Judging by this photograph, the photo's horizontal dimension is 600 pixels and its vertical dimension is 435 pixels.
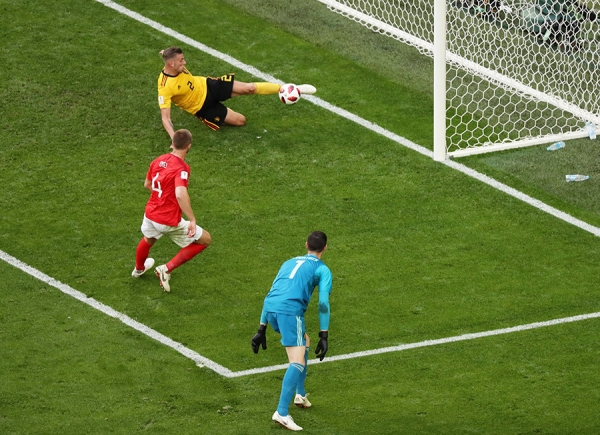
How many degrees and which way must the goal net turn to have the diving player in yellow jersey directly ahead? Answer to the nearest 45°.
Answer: approximately 45° to its right

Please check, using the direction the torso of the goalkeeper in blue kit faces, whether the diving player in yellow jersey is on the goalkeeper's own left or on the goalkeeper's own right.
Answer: on the goalkeeper's own left

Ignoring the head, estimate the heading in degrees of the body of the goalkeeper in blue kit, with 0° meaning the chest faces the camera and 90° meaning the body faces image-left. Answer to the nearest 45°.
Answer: approximately 225°

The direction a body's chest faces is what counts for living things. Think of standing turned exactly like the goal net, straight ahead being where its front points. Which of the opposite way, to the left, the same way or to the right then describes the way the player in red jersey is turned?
the opposite way

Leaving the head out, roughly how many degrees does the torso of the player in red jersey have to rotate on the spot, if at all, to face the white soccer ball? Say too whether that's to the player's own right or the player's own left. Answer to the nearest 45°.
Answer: approximately 45° to the player's own left

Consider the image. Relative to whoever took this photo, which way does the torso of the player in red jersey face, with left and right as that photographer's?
facing away from the viewer and to the right of the viewer

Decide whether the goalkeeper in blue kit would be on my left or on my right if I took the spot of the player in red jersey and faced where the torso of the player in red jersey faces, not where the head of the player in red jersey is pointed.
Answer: on my right

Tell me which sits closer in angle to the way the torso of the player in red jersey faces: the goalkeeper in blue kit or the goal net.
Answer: the goal net
